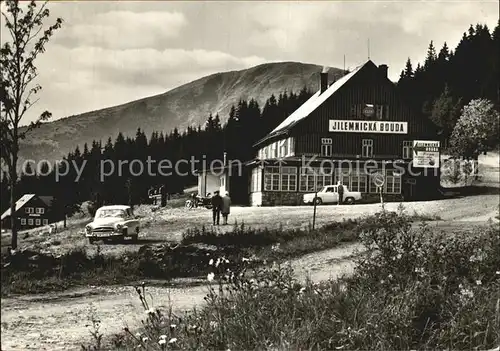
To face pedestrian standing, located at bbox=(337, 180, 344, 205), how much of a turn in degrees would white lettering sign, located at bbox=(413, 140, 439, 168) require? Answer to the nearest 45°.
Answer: approximately 45° to its right

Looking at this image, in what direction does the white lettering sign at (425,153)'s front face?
toward the camera

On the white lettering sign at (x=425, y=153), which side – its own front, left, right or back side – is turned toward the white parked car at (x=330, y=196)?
right

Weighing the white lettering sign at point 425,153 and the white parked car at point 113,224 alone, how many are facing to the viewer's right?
0

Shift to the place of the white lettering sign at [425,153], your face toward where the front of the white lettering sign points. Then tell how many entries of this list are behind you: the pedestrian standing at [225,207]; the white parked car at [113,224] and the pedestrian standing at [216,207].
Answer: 0

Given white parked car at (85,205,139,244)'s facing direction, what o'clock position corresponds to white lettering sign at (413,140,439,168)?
The white lettering sign is roughly at 7 o'clock from the white parked car.

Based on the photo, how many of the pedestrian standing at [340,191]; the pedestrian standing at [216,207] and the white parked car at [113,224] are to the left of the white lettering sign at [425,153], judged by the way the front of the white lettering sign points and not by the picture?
0

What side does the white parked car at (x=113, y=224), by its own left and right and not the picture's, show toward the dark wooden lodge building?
back

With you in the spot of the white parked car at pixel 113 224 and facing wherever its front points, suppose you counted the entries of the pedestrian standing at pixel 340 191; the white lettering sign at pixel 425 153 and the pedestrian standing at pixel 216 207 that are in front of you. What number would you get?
0

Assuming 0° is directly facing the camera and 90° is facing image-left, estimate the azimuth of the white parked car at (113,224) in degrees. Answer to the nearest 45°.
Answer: approximately 45°

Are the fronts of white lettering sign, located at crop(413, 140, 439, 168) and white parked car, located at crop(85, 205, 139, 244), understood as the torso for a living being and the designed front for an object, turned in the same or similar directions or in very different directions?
same or similar directions

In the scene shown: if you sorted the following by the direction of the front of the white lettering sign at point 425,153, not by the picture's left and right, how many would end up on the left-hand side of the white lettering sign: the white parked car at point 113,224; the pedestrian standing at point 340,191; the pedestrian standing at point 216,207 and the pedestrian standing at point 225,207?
0

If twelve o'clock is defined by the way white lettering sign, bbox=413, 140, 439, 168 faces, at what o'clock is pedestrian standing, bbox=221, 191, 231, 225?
The pedestrian standing is roughly at 2 o'clock from the white lettering sign.

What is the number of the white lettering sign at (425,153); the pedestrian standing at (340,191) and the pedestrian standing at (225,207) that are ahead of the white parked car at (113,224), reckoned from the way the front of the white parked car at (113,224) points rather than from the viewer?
0

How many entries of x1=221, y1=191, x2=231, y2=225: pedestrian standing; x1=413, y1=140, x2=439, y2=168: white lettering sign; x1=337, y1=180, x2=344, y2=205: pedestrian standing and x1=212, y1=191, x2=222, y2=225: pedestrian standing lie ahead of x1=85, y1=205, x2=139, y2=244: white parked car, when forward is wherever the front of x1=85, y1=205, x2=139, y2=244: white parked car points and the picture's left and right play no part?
0

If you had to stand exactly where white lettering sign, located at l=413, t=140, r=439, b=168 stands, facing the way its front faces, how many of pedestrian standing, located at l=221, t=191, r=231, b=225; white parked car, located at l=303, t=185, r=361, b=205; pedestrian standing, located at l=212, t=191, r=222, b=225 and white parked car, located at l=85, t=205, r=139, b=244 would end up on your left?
0
